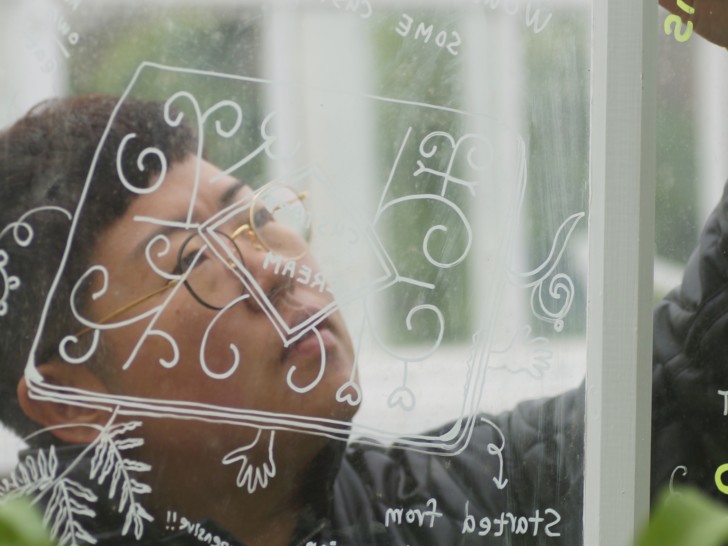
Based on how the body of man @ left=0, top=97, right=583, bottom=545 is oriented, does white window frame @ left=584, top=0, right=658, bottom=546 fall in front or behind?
in front

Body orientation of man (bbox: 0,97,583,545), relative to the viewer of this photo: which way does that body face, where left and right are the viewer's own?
facing the viewer and to the right of the viewer
